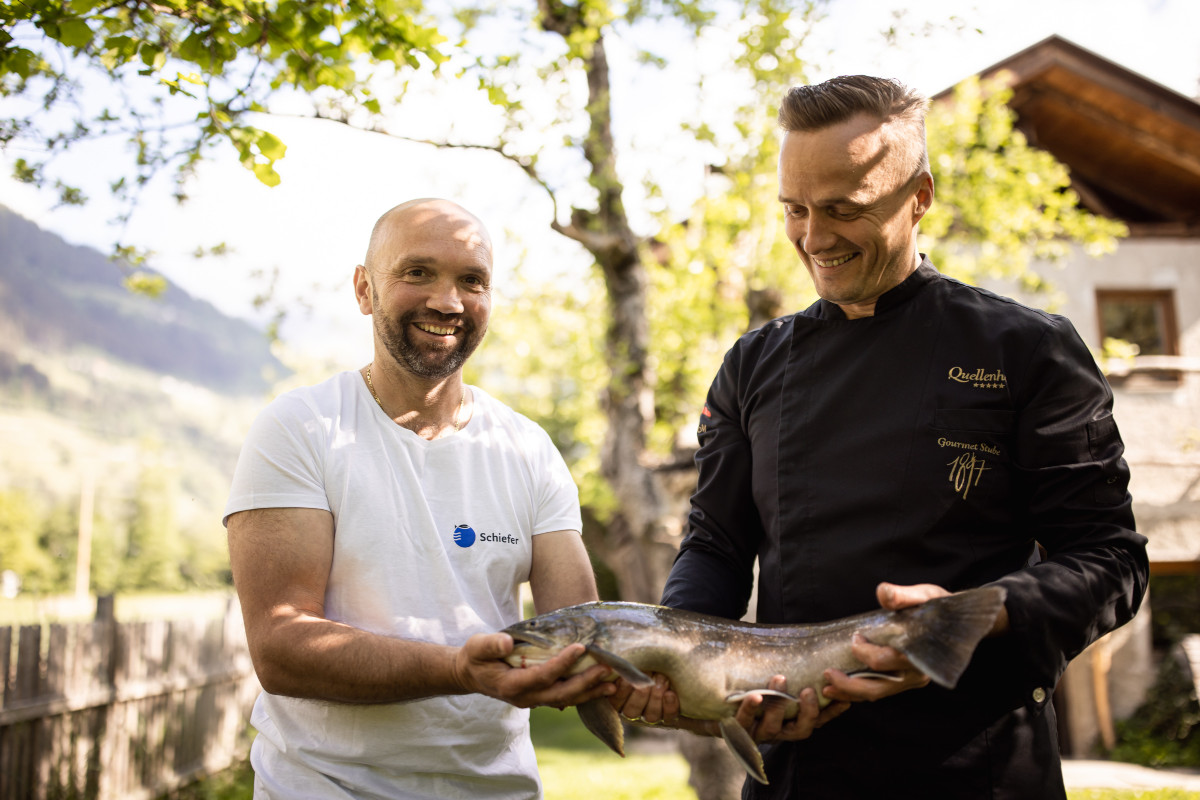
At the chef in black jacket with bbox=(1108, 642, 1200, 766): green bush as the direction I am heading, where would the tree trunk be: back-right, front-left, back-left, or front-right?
front-left

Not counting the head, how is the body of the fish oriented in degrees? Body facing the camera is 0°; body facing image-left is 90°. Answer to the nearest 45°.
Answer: approximately 90°

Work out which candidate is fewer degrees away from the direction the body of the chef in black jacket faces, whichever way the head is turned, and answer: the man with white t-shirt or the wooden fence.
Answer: the man with white t-shirt

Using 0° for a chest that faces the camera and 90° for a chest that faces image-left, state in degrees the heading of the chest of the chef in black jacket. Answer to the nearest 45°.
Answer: approximately 45°

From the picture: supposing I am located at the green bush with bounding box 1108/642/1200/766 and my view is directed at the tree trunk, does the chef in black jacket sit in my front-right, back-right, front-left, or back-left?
front-left

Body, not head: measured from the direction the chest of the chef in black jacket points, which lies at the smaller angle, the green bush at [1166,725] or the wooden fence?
the wooden fence

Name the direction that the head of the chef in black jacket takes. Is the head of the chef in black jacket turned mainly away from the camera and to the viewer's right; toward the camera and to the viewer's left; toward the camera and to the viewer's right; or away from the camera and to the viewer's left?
toward the camera and to the viewer's left

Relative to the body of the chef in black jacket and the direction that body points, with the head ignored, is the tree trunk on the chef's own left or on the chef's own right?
on the chef's own right

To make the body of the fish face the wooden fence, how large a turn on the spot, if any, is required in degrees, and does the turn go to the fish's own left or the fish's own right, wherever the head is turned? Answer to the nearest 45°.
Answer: approximately 45° to the fish's own right
